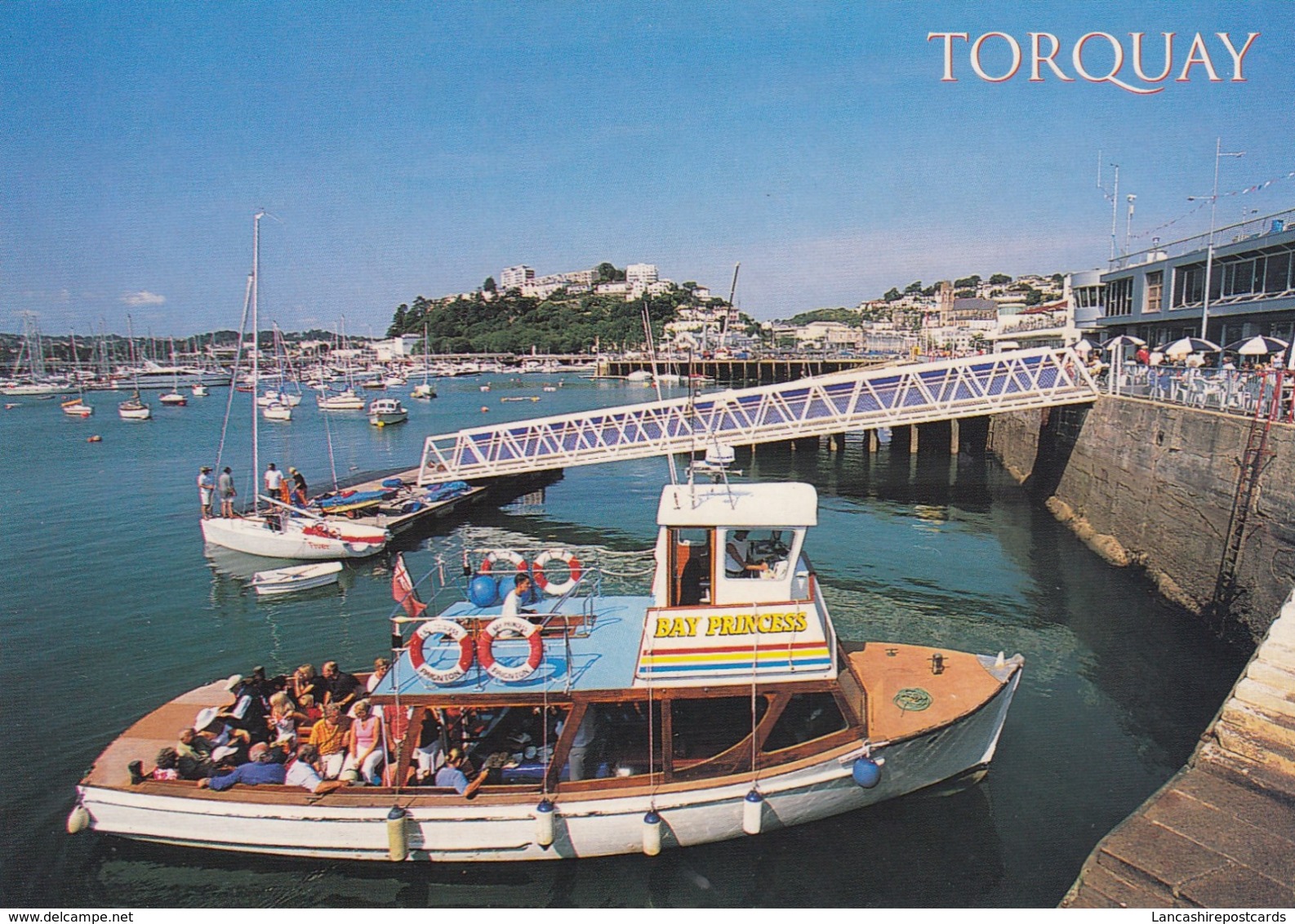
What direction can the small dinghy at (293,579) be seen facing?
to the viewer's left

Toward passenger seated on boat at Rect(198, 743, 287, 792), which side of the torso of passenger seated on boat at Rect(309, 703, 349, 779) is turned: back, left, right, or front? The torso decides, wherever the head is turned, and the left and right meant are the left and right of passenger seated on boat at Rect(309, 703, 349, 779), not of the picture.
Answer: right

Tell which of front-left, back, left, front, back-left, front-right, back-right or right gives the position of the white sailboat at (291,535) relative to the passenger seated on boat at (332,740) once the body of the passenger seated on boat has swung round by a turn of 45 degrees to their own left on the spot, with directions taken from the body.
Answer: back-left

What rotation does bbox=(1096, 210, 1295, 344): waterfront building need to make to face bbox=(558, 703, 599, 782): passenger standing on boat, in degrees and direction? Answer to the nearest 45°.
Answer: approximately 45° to its left

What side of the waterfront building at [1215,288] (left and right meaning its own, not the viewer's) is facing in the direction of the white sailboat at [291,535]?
front

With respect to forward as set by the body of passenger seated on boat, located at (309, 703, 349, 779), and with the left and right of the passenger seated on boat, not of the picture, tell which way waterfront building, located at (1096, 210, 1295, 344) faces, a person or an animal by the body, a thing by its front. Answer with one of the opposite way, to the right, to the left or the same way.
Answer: to the right

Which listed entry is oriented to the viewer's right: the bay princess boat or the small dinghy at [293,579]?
the bay princess boat

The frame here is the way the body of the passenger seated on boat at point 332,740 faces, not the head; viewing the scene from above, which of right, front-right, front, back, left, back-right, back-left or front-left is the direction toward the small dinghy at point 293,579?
back

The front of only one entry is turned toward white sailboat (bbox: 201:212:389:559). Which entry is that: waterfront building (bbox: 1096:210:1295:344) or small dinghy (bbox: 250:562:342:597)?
the waterfront building

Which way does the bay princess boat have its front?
to the viewer's right

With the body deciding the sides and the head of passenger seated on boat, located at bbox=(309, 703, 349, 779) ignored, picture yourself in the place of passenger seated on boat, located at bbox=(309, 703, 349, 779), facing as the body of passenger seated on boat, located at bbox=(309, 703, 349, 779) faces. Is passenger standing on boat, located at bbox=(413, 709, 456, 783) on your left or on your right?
on your left

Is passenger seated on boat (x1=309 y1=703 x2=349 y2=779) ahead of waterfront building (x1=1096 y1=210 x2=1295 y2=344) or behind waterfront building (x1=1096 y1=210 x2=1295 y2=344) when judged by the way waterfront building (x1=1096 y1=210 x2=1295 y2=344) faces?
ahead
